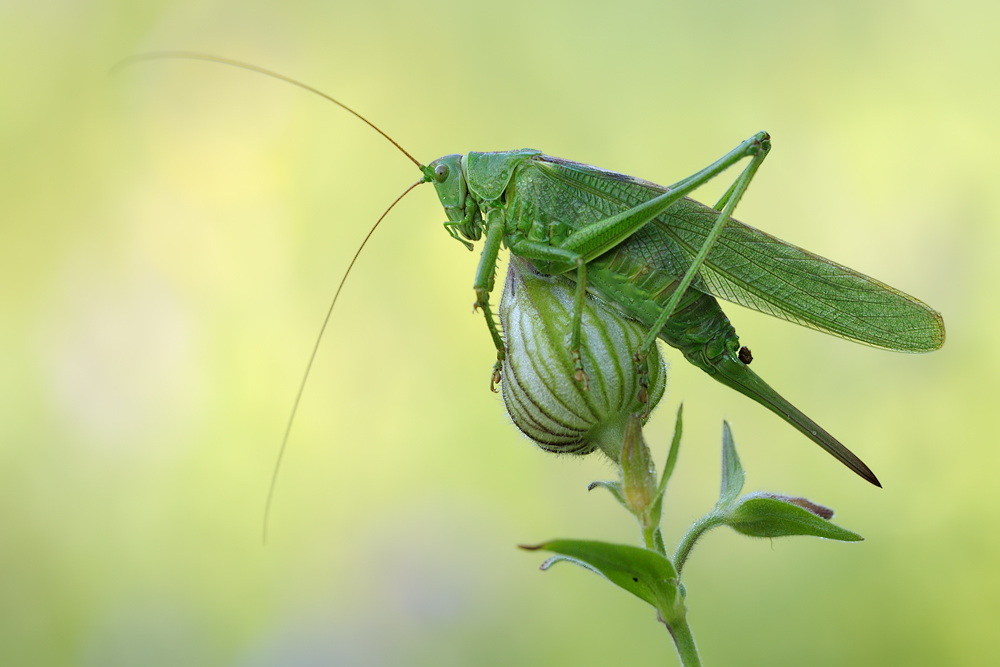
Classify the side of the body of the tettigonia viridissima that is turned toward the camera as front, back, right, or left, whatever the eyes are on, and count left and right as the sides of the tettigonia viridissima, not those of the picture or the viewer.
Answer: left
